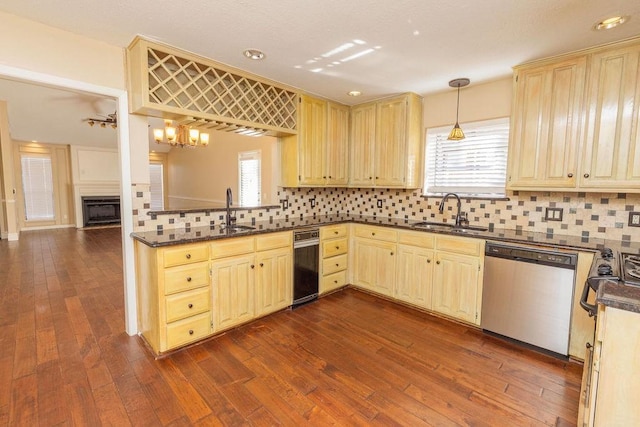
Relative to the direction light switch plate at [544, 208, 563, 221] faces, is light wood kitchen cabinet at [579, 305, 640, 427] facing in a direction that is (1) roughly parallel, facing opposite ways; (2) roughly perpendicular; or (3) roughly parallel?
roughly perpendicular

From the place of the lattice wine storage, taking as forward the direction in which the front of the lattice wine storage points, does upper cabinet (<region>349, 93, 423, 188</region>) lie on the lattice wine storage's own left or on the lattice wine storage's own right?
on the lattice wine storage's own left

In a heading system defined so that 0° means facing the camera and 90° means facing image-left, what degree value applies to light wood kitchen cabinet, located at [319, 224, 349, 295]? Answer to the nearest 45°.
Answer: approximately 315°

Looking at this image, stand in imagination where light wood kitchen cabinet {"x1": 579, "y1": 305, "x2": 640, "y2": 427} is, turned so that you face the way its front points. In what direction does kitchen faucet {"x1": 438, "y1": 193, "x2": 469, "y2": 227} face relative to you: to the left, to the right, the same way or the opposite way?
to the left

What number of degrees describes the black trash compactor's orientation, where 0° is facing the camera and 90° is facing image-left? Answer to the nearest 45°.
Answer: approximately 315°

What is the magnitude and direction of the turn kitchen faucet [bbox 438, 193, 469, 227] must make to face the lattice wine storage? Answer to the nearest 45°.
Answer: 0° — it already faces it

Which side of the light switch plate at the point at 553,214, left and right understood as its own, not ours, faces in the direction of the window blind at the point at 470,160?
right
